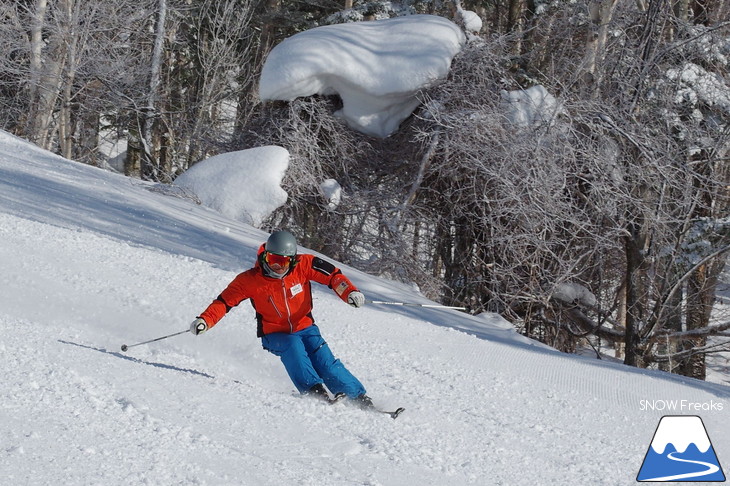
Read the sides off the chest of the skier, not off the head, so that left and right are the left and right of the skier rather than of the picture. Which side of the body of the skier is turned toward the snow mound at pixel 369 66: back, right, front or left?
back

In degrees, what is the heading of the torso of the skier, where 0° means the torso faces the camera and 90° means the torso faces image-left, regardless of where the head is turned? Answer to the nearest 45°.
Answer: approximately 0°
